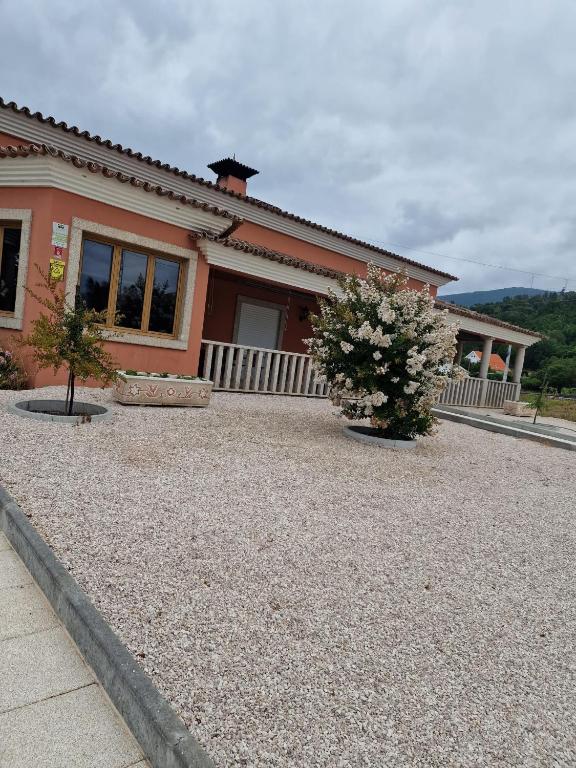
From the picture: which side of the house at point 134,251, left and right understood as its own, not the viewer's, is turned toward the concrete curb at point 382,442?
front

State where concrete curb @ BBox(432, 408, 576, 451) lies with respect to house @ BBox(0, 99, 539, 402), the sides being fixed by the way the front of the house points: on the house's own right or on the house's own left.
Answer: on the house's own left

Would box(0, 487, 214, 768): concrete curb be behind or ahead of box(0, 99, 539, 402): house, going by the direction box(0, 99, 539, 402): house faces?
ahead

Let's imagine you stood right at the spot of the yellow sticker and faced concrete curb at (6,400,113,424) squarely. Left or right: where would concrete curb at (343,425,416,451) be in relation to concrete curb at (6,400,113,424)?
left

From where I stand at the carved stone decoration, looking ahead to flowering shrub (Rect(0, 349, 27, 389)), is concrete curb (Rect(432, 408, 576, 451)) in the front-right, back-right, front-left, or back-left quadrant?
back-right

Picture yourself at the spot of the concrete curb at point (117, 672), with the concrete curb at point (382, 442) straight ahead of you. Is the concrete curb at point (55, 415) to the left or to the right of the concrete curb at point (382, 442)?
left

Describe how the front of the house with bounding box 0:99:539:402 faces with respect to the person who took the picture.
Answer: facing the viewer and to the right of the viewer
